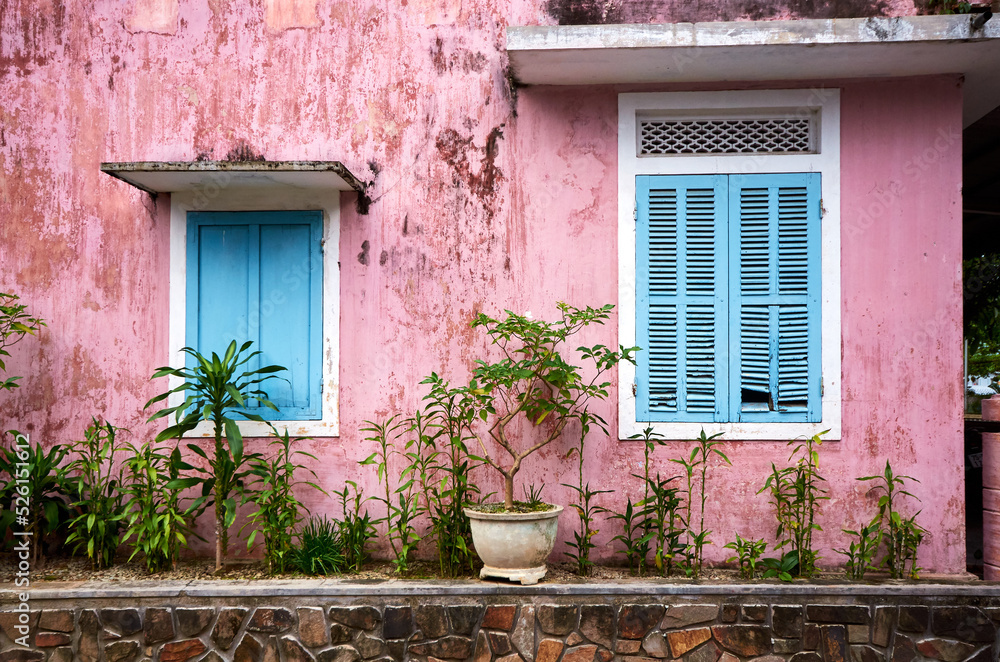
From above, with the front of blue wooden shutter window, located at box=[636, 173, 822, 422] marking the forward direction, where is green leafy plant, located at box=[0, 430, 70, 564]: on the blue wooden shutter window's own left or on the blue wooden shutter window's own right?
on the blue wooden shutter window's own right

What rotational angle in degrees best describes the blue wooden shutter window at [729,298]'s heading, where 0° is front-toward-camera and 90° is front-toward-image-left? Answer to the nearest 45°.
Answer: approximately 0°

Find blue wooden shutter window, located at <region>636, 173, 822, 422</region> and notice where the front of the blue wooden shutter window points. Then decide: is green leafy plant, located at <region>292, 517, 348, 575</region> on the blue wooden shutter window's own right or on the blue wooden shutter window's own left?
on the blue wooden shutter window's own right

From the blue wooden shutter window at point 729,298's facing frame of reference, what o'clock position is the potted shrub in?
The potted shrub is roughly at 2 o'clock from the blue wooden shutter window.

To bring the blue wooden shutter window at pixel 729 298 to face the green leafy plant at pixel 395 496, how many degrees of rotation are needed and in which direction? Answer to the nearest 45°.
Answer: approximately 90° to its right

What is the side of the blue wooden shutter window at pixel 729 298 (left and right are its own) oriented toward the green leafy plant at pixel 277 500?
right
